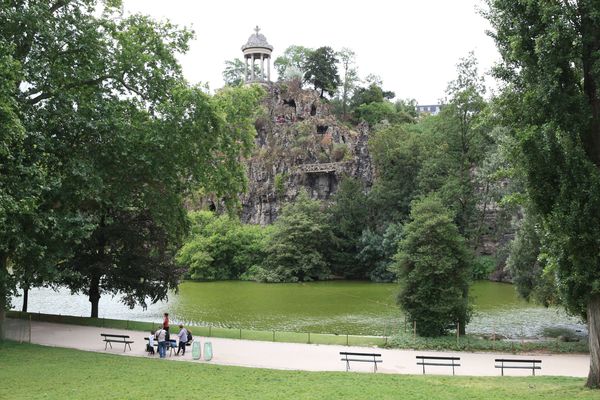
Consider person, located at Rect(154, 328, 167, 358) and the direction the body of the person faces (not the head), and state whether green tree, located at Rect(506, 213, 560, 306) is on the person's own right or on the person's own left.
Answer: on the person's own right

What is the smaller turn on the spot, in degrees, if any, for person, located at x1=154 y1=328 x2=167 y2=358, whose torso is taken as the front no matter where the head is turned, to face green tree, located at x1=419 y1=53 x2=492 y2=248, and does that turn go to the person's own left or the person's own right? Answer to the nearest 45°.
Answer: approximately 45° to the person's own right

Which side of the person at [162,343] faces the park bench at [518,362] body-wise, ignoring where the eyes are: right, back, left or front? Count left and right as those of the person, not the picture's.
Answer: right

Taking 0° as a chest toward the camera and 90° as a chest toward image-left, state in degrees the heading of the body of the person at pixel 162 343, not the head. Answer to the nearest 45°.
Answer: approximately 180°
